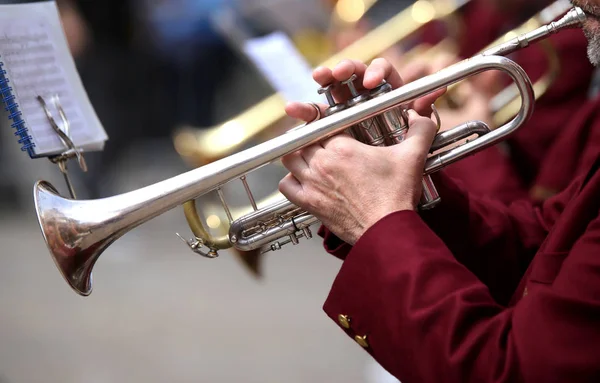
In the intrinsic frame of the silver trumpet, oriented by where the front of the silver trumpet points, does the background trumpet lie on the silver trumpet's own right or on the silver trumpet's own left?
on the silver trumpet's own right

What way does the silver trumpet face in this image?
to the viewer's left

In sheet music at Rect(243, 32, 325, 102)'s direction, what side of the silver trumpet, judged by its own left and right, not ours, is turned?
right

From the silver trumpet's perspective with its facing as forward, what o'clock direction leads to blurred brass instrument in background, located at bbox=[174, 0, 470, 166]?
The blurred brass instrument in background is roughly at 3 o'clock from the silver trumpet.
